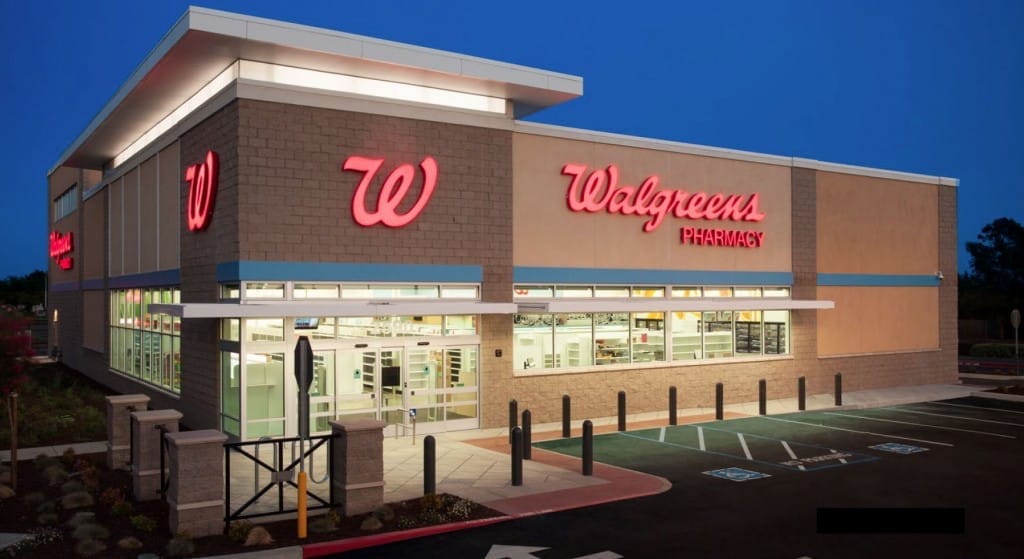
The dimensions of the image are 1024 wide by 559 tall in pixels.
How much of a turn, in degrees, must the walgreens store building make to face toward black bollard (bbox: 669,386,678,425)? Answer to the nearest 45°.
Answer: approximately 45° to its left

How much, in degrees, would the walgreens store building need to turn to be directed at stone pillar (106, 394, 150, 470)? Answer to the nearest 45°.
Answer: approximately 90° to its right

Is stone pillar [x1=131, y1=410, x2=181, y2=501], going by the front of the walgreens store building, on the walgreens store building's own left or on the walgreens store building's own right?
on the walgreens store building's own right

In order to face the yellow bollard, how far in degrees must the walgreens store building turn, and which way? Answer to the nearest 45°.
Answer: approximately 45° to its right

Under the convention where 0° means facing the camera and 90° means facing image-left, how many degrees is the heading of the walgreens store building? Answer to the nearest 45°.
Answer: approximately 315°

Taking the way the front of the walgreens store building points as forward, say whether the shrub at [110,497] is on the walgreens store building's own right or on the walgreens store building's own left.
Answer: on the walgreens store building's own right

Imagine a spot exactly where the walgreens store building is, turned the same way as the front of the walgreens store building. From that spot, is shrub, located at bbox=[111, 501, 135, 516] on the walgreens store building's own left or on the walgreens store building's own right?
on the walgreens store building's own right

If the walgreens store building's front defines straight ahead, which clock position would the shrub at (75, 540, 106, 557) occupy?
The shrub is roughly at 2 o'clock from the walgreens store building.
